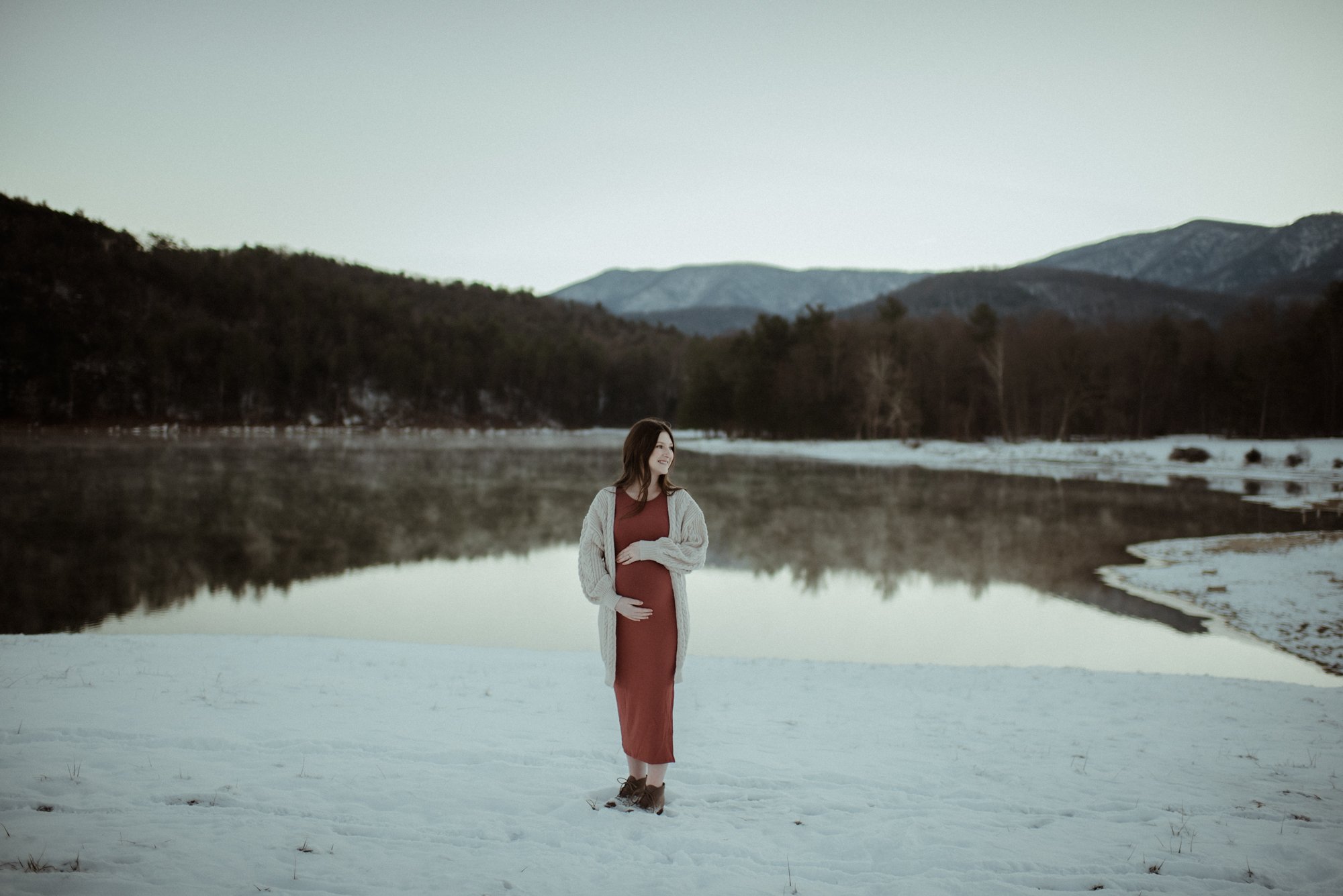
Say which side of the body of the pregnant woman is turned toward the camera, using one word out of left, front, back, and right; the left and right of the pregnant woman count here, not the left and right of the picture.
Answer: front
